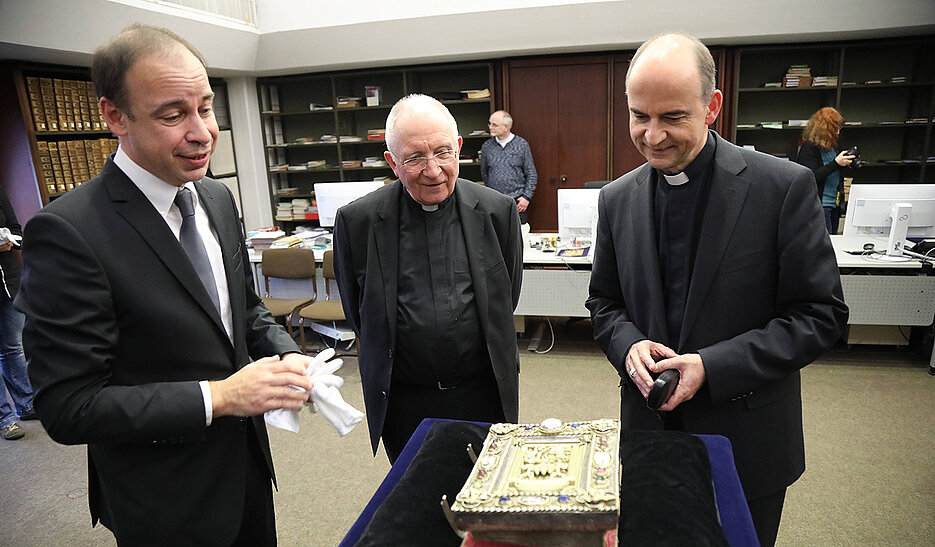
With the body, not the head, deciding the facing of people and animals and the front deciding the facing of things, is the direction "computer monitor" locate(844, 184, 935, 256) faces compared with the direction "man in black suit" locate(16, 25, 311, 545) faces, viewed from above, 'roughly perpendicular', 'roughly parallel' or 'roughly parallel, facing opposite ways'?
roughly perpendicular

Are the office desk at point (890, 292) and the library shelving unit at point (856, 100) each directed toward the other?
yes

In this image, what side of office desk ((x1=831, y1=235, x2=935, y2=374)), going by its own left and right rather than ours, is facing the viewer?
back

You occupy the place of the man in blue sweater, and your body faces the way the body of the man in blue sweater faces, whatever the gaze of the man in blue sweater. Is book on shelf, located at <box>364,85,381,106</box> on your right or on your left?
on your right

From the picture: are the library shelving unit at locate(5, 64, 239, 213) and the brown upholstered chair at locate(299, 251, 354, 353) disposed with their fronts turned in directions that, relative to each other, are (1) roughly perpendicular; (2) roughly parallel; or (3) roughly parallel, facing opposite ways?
roughly perpendicular

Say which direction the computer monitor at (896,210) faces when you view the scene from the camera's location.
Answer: facing away from the viewer

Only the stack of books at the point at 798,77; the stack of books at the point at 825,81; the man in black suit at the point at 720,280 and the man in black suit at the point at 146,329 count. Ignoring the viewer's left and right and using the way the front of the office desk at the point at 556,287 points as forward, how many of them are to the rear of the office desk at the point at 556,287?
2

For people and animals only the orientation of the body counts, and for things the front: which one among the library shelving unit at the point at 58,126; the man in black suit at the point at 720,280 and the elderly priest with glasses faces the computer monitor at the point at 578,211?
the library shelving unit

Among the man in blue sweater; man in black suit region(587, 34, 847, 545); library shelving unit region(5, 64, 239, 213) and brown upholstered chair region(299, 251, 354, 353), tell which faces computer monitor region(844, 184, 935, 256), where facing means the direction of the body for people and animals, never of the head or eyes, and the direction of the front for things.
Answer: the library shelving unit
